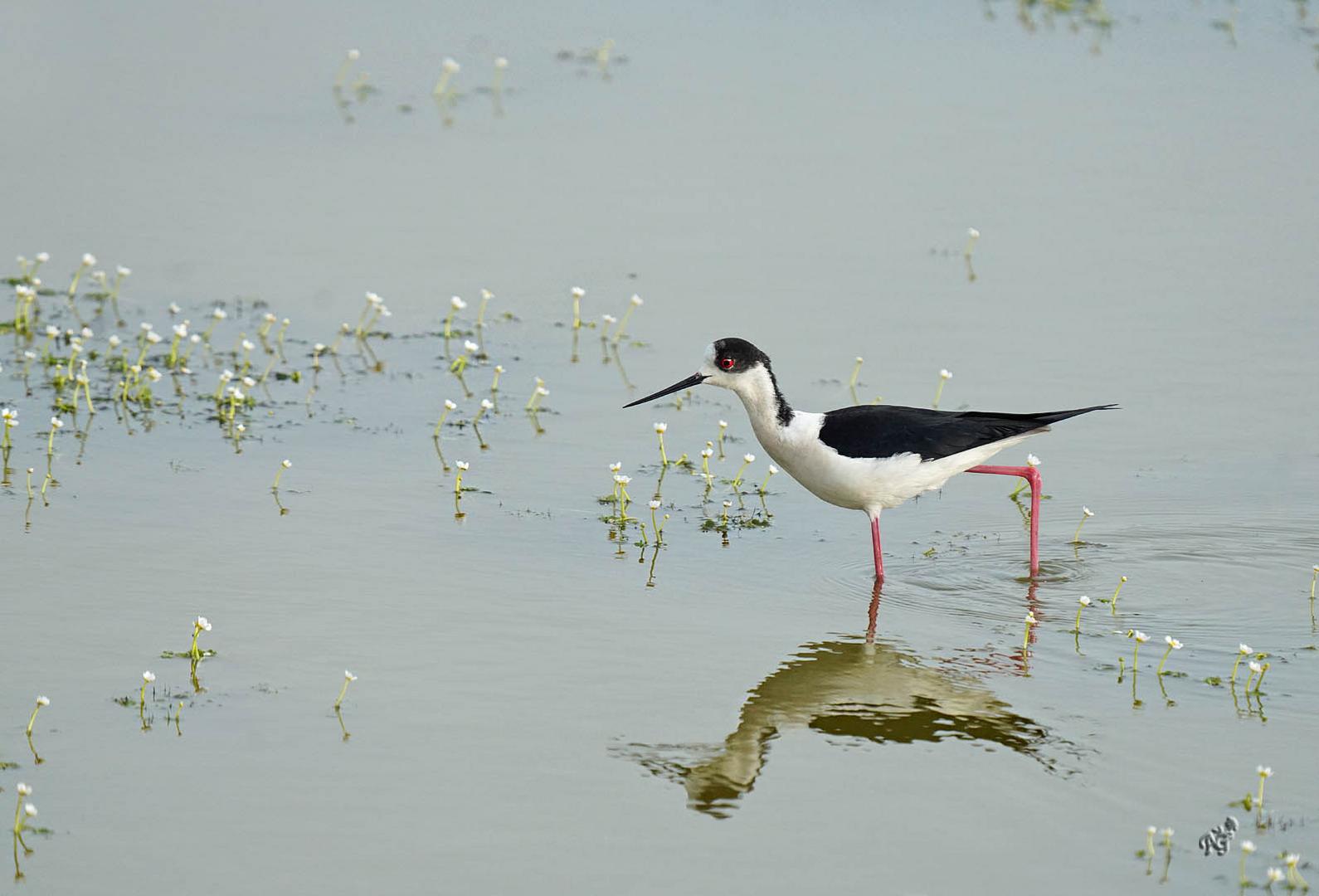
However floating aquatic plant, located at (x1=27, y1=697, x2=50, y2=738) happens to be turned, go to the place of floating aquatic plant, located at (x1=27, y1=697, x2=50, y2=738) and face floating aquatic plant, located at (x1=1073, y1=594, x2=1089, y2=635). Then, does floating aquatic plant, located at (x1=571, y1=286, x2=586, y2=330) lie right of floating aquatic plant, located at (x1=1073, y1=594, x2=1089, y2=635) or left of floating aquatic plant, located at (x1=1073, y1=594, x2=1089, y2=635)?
left

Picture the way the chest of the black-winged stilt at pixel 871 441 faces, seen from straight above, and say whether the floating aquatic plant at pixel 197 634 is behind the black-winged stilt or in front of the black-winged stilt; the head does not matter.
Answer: in front

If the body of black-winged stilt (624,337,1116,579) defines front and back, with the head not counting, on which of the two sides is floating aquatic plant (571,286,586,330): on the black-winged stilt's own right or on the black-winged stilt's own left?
on the black-winged stilt's own right

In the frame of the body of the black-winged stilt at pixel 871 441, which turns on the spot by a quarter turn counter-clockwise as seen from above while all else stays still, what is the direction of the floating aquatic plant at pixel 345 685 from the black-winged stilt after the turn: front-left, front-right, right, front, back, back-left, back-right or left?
front-right

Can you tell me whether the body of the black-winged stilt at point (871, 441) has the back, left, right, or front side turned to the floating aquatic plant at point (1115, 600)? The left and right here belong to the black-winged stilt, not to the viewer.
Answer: back

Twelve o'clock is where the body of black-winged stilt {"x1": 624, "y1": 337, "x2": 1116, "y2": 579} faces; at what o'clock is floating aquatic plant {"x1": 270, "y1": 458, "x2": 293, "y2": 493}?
The floating aquatic plant is roughly at 12 o'clock from the black-winged stilt.

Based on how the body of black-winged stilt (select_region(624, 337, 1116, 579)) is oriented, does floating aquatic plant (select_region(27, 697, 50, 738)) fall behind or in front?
in front

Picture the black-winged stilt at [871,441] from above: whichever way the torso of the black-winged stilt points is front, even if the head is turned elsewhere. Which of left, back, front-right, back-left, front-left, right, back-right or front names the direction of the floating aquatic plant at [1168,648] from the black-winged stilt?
back-left

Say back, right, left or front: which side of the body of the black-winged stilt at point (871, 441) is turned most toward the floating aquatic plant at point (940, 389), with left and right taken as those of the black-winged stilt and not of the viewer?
right

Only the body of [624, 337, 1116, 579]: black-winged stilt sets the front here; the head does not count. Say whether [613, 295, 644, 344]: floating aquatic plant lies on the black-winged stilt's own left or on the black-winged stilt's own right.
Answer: on the black-winged stilt's own right

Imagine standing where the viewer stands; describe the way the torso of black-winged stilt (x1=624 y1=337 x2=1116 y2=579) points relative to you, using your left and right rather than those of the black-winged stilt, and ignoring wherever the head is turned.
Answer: facing to the left of the viewer

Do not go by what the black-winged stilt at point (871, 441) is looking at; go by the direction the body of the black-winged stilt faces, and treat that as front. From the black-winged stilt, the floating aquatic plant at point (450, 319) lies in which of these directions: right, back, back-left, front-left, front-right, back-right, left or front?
front-right

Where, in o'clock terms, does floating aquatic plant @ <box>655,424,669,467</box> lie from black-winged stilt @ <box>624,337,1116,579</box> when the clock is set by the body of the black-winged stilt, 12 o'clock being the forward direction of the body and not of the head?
The floating aquatic plant is roughly at 1 o'clock from the black-winged stilt.

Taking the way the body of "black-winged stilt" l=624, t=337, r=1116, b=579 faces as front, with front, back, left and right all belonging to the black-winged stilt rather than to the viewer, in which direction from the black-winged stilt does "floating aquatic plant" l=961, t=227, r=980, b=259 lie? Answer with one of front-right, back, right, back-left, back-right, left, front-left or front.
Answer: right
